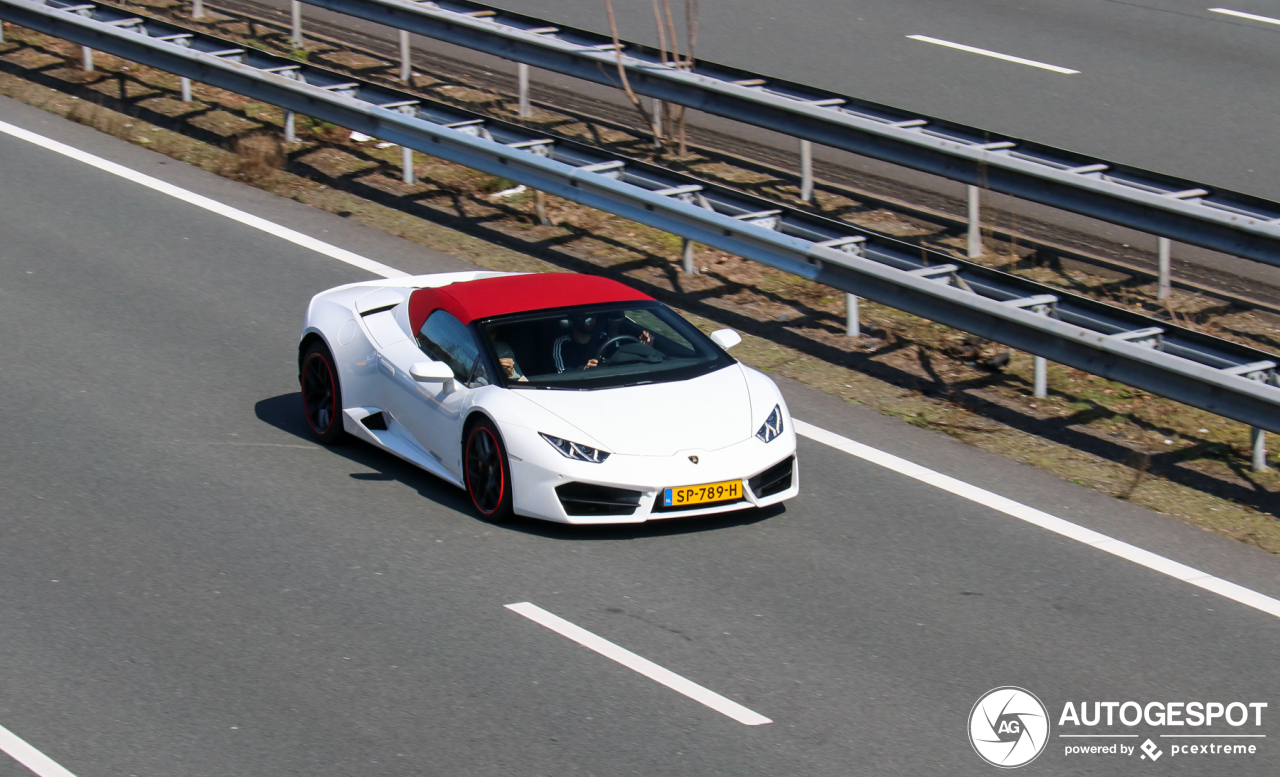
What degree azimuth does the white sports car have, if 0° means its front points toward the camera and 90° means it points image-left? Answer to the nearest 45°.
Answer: approximately 315°
